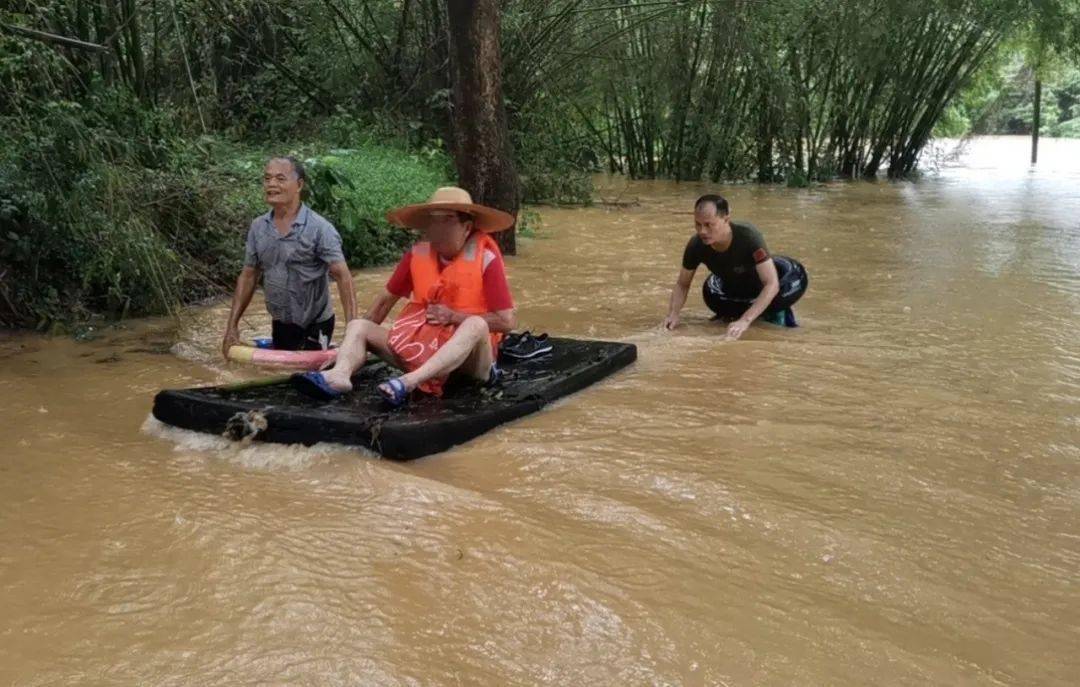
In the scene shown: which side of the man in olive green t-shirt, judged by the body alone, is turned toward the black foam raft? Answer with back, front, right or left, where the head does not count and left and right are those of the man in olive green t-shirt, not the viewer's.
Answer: front

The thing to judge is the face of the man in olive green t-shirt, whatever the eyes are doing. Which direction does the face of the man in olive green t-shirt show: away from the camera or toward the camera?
toward the camera

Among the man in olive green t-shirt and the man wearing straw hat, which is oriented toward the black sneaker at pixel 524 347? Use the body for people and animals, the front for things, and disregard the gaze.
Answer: the man in olive green t-shirt

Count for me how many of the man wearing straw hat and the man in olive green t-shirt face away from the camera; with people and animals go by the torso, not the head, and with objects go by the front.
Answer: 0

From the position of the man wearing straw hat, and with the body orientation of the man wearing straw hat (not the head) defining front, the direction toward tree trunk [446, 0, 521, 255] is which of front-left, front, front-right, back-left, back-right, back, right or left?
back-right

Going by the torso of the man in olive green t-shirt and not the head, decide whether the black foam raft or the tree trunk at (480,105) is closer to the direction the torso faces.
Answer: the black foam raft

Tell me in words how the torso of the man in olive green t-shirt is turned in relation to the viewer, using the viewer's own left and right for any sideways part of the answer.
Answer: facing the viewer and to the left of the viewer

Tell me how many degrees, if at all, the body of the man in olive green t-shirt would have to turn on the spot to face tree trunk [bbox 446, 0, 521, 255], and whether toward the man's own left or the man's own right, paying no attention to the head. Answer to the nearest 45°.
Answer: approximately 90° to the man's own right

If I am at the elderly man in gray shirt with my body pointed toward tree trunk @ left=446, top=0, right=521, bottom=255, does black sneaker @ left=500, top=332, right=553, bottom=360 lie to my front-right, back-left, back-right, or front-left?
front-right

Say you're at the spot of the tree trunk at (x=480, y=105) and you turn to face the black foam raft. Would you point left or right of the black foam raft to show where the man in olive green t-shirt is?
left

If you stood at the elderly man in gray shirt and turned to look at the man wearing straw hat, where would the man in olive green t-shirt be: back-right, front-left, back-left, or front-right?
front-left
